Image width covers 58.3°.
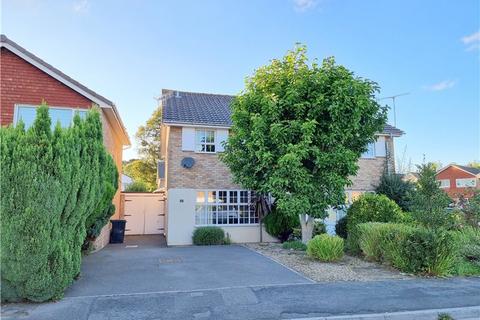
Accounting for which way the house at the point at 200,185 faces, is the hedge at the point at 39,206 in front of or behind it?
in front

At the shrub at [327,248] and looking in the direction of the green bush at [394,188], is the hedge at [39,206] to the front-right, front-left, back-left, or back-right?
back-left

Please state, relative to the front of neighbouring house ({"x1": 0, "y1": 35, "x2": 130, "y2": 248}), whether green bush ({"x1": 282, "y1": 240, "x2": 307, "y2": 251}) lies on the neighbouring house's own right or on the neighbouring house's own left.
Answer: on the neighbouring house's own left

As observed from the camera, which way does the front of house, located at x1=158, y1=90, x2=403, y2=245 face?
facing the viewer

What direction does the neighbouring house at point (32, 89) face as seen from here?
toward the camera

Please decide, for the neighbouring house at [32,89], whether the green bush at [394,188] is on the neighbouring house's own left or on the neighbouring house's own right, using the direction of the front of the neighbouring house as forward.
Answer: on the neighbouring house's own left

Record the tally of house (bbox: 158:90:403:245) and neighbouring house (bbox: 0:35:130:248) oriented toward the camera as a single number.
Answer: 2

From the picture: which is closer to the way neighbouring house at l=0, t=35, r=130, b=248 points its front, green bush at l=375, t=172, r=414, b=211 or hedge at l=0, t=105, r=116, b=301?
the hedge

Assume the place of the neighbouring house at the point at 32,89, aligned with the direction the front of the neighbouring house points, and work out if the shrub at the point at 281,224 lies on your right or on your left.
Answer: on your left

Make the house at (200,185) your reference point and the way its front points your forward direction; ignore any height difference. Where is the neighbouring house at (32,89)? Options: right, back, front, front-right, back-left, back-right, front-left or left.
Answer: front-right

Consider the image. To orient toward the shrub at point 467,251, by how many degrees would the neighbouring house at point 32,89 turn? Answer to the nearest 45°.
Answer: approximately 45° to its left

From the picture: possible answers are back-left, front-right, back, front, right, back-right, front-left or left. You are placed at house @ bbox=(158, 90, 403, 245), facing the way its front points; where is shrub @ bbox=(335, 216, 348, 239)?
left
